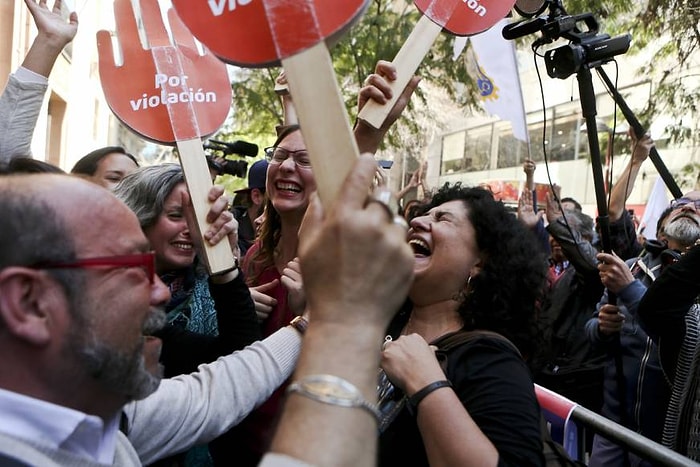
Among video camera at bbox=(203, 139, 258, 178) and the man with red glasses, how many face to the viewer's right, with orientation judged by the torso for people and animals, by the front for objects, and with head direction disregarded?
1

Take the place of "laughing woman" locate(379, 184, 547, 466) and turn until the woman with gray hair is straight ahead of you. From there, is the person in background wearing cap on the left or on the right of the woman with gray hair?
right

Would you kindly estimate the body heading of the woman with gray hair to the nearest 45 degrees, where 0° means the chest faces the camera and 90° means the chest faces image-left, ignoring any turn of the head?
approximately 315°

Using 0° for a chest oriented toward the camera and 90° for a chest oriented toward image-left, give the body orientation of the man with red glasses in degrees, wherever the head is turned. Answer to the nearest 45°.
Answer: approximately 270°

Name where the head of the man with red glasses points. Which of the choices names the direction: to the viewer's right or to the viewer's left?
to the viewer's right
